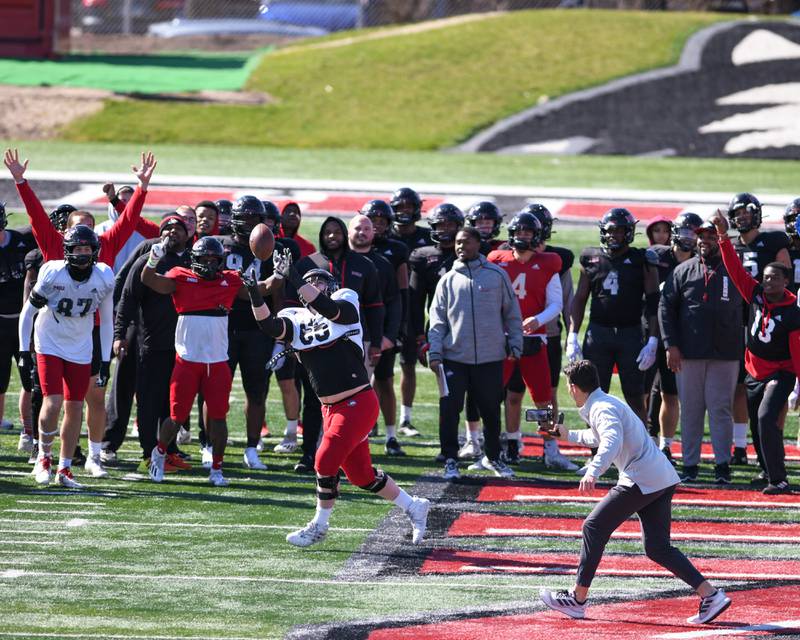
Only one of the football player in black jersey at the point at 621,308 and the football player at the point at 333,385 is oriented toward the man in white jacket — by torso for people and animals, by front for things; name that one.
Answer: the football player in black jersey

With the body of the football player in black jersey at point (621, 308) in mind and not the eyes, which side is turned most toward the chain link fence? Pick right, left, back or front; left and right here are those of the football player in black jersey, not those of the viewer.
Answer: back

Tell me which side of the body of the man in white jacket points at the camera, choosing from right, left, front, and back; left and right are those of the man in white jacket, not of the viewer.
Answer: left

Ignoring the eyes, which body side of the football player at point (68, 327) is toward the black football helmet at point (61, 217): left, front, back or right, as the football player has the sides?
back

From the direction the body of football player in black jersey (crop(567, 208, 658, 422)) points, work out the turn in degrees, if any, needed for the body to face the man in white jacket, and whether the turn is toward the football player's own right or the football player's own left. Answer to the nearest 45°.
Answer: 0° — they already face them

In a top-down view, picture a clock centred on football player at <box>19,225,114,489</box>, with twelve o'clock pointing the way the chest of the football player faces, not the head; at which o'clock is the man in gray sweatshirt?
The man in gray sweatshirt is roughly at 9 o'clock from the football player.

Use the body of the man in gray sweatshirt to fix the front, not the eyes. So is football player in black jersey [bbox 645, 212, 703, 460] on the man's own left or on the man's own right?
on the man's own left

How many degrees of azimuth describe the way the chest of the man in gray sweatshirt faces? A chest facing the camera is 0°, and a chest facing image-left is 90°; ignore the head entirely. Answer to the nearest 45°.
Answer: approximately 0°

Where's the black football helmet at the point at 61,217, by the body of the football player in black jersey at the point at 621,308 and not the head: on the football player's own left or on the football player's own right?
on the football player's own right

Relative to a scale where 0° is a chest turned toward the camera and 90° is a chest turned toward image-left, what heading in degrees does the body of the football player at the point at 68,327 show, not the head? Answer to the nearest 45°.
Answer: approximately 0°

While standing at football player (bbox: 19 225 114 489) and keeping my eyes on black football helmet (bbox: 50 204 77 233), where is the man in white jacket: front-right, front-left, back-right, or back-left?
back-right

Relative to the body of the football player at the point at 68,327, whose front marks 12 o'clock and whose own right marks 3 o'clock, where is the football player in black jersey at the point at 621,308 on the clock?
The football player in black jersey is roughly at 9 o'clock from the football player.
